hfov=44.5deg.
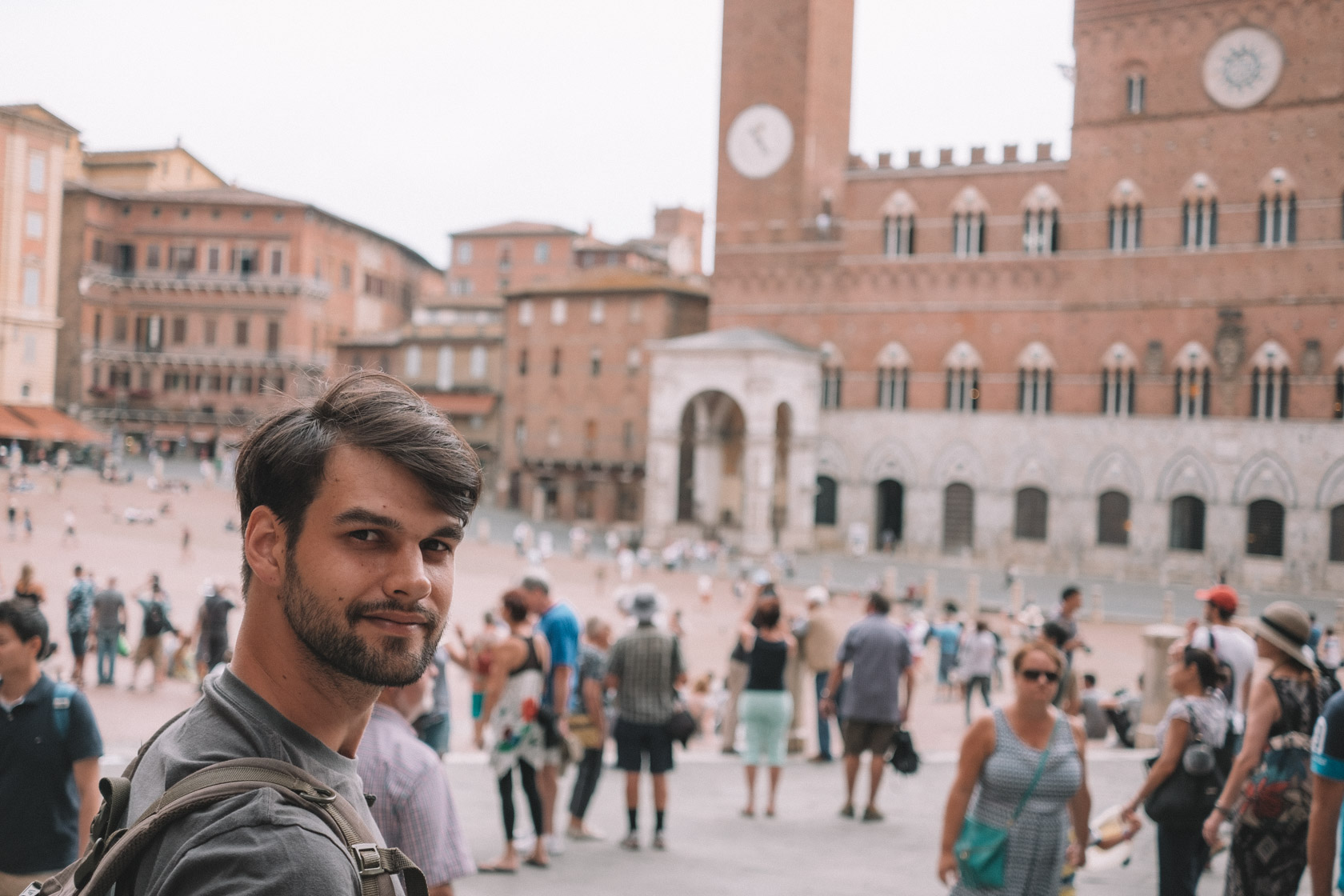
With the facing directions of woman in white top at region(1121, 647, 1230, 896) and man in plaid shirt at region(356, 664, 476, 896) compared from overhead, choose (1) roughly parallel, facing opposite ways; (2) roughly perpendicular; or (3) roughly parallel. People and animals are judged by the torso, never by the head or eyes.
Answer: roughly perpendicular

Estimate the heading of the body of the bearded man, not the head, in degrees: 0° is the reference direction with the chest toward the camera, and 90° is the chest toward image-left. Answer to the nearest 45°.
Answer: approximately 270°

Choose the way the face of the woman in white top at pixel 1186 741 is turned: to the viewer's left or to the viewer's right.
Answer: to the viewer's left

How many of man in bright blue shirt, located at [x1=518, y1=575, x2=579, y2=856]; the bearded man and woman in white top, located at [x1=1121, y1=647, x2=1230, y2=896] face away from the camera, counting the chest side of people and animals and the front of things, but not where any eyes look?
0

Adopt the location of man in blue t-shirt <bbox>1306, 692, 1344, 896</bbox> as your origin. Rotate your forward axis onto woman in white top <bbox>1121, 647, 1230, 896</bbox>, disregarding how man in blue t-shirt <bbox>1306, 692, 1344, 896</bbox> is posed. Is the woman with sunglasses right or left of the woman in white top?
left

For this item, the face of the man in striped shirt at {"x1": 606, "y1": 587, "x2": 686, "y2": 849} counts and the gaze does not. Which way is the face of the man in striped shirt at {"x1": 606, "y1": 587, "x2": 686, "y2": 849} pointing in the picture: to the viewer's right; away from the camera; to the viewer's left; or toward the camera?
away from the camera

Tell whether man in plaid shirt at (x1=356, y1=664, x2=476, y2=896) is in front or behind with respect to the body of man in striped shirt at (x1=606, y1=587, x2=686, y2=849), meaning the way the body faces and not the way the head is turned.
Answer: behind

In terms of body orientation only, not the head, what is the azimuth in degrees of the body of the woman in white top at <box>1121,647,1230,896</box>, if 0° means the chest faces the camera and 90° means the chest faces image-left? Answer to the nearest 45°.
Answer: approximately 90°

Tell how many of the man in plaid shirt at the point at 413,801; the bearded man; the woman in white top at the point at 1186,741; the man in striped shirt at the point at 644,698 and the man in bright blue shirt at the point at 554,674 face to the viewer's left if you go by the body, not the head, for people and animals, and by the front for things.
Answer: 2

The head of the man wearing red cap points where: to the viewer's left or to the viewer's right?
to the viewer's left

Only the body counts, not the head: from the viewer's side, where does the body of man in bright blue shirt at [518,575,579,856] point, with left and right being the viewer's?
facing to the left of the viewer

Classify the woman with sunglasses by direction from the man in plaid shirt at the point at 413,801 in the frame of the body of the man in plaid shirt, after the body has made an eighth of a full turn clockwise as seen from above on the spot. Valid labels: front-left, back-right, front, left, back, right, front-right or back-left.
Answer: front

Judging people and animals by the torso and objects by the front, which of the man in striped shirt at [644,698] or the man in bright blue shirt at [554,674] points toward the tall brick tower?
the man in striped shirt

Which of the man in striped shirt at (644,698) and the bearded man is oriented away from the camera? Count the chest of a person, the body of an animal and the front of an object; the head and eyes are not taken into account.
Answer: the man in striped shirt

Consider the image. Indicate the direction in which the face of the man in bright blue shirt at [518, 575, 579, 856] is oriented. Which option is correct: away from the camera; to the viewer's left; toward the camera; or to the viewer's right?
to the viewer's left
